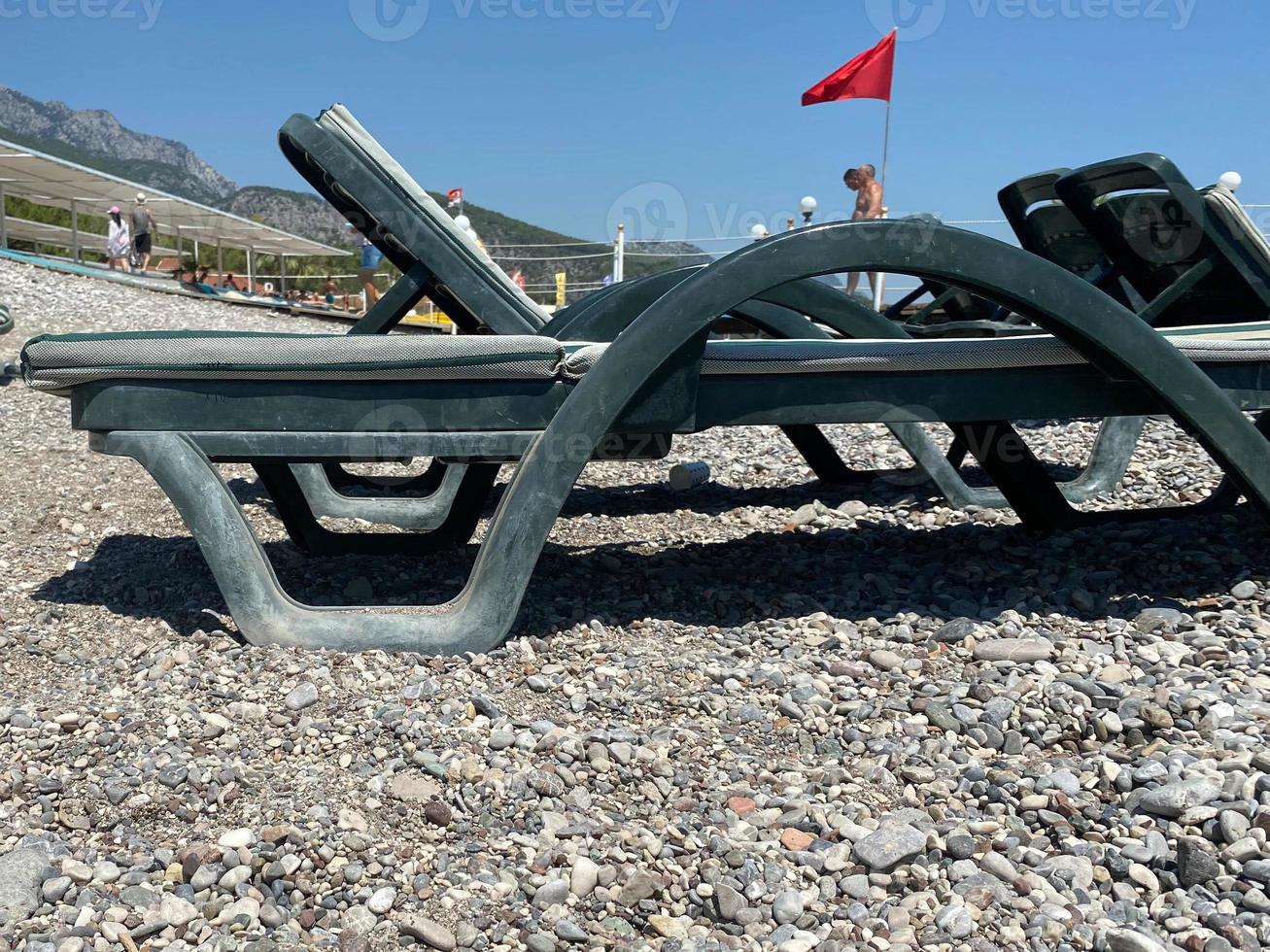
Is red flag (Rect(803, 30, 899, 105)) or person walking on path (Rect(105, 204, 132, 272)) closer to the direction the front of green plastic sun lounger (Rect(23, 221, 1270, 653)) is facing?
the red flag

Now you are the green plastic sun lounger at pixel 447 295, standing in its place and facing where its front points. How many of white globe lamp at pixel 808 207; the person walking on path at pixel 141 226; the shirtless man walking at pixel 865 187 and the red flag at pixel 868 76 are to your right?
0

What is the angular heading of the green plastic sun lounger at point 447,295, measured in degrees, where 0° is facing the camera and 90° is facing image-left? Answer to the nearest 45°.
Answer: approximately 270°

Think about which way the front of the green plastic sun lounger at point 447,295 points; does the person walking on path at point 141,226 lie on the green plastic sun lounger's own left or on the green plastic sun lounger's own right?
on the green plastic sun lounger's own left

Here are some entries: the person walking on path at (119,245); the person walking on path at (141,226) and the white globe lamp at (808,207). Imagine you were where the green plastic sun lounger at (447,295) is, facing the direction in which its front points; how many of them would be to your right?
0

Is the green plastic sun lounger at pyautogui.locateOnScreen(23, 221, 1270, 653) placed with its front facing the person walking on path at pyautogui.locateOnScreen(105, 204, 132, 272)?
no

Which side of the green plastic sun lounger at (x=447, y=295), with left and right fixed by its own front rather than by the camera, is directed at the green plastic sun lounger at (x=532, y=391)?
right

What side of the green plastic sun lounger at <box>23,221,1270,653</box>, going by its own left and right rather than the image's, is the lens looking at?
right

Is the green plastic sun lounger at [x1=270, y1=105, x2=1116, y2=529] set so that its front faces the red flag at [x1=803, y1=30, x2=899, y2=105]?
no

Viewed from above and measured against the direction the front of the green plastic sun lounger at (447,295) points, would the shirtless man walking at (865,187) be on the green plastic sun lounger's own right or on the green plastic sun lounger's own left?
on the green plastic sun lounger's own left

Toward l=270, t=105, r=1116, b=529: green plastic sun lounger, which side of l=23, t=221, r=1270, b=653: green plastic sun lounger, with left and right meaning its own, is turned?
left

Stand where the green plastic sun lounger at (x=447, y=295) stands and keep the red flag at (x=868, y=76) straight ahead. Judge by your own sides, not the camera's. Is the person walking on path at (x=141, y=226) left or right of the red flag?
left

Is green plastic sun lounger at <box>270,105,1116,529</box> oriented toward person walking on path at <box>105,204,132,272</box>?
no

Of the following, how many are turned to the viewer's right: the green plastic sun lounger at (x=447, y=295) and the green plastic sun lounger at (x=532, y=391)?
2

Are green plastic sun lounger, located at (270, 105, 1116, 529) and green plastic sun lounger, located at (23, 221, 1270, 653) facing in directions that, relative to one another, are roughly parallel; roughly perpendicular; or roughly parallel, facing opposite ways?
roughly parallel
